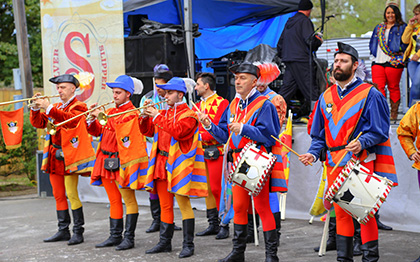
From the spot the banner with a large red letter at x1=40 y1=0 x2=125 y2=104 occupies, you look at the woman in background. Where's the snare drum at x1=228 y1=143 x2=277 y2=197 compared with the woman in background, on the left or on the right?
right

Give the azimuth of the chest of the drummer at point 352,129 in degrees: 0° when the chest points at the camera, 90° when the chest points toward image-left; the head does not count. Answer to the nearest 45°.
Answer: approximately 45°

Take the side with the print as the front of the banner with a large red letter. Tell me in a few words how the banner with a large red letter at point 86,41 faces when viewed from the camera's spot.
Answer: facing the viewer

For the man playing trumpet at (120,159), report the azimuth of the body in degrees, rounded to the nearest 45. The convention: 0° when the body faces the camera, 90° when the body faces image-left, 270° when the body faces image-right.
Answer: approximately 45°

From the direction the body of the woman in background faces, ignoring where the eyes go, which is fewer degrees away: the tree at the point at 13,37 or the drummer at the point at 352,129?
the drummer

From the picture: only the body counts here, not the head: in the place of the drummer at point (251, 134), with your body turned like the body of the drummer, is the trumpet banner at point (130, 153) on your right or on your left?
on your right

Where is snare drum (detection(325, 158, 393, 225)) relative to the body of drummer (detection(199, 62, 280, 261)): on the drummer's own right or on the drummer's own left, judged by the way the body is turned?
on the drummer's own left

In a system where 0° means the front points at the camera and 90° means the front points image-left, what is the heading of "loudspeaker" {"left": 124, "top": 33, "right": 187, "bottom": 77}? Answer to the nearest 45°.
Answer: approximately 45°

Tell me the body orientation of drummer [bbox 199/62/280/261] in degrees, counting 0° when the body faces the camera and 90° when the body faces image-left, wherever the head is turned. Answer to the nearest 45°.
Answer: approximately 45°

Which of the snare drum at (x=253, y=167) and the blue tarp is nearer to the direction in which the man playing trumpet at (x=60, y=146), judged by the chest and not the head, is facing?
the snare drum

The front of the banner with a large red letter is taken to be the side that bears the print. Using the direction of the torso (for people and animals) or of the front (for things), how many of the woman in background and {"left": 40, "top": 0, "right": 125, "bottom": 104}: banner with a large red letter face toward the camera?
2

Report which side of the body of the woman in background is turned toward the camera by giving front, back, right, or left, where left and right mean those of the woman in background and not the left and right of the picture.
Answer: front

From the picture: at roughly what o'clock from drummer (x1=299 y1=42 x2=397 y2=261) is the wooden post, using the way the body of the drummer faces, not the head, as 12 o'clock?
The wooden post is roughly at 3 o'clock from the drummer.
